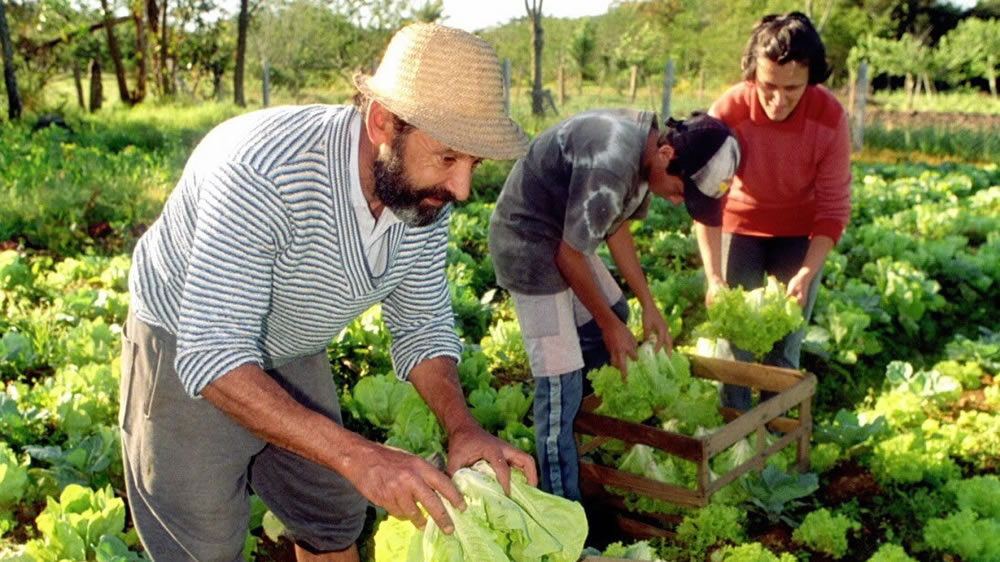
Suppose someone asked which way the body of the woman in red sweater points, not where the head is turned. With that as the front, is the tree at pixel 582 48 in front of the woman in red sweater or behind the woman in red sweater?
behind

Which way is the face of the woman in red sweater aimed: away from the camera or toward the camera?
toward the camera

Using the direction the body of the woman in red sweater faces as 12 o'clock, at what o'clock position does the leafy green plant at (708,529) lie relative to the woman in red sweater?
The leafy green plant is roughly at 12 o'clock from the woman in red sweater.

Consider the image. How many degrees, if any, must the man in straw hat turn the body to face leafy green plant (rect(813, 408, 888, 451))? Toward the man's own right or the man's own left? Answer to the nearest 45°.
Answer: approximately 90° to the man's own left

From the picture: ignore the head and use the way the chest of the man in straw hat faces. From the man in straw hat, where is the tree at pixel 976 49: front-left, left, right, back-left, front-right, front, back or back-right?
left

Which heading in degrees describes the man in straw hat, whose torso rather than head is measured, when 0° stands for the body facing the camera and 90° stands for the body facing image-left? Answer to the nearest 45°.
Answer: approximately 315°

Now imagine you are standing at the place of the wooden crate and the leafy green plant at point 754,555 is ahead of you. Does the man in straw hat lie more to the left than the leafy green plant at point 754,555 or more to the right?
right

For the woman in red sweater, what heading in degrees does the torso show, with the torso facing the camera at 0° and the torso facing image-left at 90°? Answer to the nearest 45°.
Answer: approximately 0°

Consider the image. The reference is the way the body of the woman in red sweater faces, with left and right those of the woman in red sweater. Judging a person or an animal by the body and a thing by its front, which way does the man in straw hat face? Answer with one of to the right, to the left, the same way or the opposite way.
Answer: to the left

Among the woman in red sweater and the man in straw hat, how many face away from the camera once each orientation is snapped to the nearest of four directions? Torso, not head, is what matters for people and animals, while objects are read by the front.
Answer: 0

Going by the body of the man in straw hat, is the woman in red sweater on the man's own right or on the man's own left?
on the man's own left
